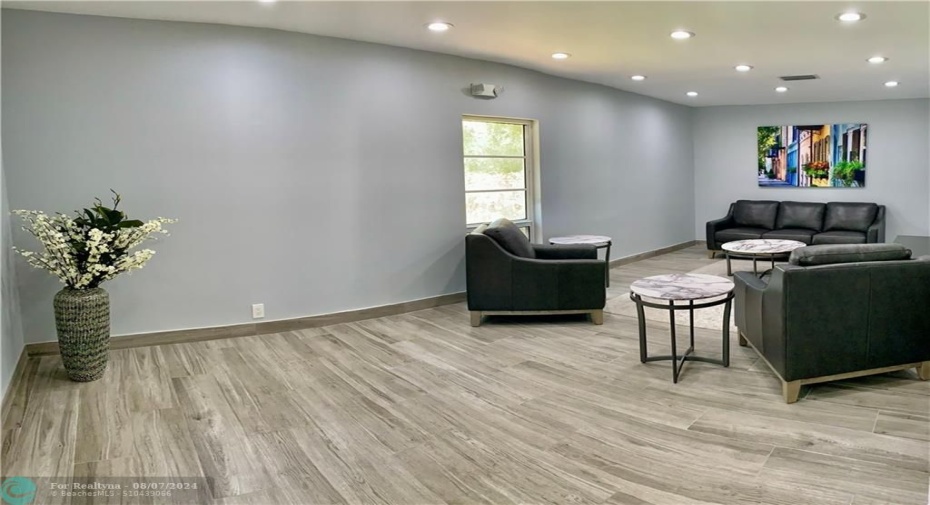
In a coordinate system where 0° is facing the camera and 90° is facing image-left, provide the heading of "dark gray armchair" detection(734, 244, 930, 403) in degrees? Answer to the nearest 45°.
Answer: approximately 135°

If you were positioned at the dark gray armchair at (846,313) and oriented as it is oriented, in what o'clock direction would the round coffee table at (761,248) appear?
The round coffee table is roughly at 1 o'clock from the dark gray armchair.

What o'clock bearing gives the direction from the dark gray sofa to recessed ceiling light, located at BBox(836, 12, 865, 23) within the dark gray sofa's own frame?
The recessed ceiling light is roughly at 12 o'clock from the dark gray sofa.

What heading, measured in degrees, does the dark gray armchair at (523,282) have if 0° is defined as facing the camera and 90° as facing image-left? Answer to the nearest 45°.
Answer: approximately 270°

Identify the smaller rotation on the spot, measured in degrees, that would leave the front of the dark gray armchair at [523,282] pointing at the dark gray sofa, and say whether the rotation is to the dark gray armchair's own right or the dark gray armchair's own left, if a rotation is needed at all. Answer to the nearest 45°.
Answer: approximately 45° to the dark gray armchair's own left

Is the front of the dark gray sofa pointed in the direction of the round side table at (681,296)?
yes

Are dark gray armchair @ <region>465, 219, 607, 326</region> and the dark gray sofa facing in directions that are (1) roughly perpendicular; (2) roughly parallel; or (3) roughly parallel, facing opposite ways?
roughly perpendicular
